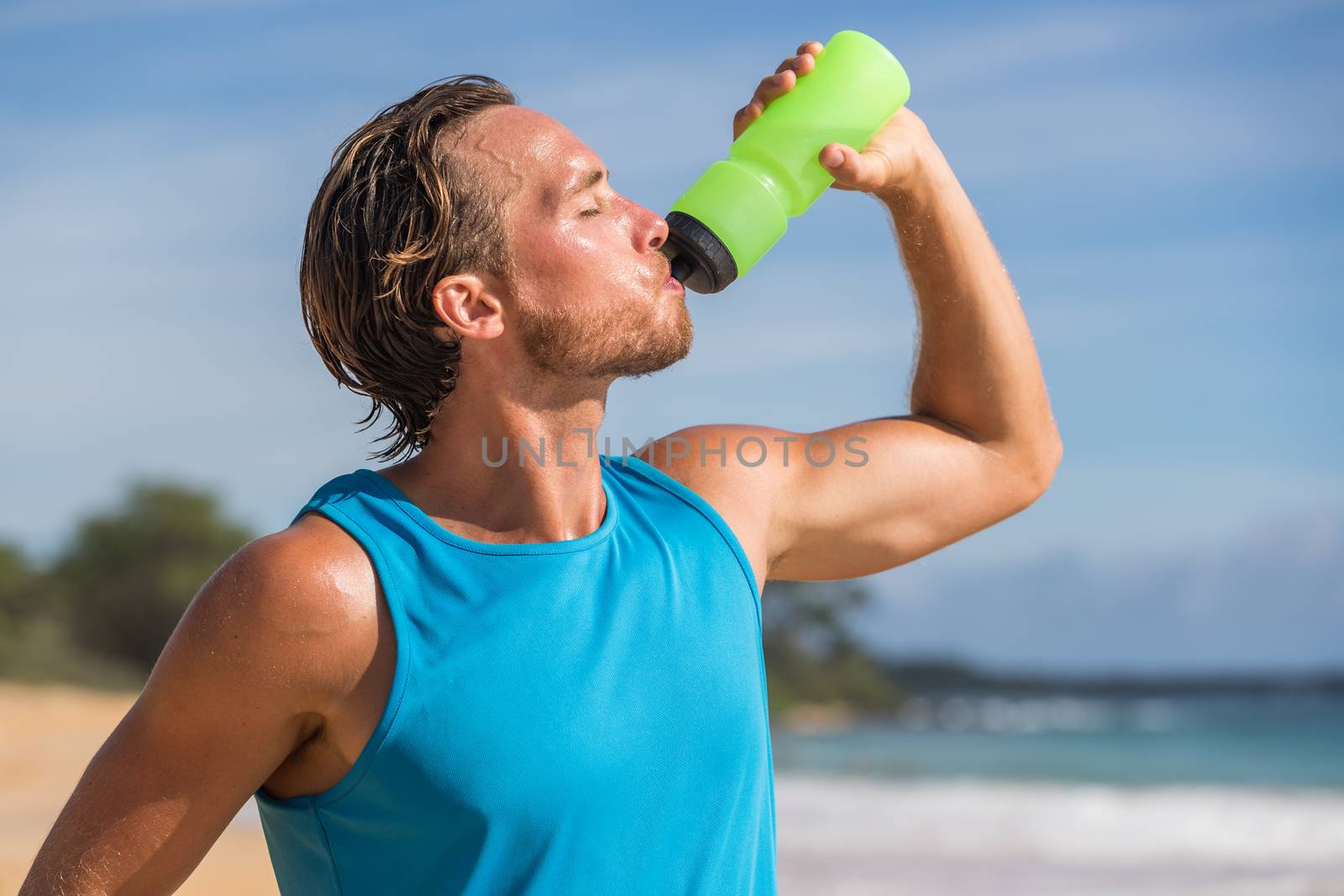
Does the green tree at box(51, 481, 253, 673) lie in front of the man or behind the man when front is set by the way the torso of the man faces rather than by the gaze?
behind

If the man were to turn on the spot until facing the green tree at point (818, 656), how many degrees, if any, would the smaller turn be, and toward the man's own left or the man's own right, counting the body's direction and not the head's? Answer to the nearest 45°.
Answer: approximately 135° to the man's own left

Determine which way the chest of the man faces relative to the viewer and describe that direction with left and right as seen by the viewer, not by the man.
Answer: facing the viewer and to the right of the viewer

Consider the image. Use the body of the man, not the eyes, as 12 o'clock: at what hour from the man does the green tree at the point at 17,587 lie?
The green tree is roughly at 7 o'clock from the man.

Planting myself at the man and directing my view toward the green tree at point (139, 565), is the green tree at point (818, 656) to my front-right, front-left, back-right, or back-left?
front-right

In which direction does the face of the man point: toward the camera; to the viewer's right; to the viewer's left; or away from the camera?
to the viewer's right
